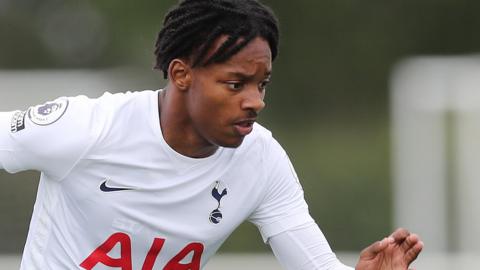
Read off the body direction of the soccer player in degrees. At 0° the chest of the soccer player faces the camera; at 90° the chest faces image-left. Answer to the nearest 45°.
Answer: approximately 315°

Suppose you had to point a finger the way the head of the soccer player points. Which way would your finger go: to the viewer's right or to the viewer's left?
to the viewer's right
